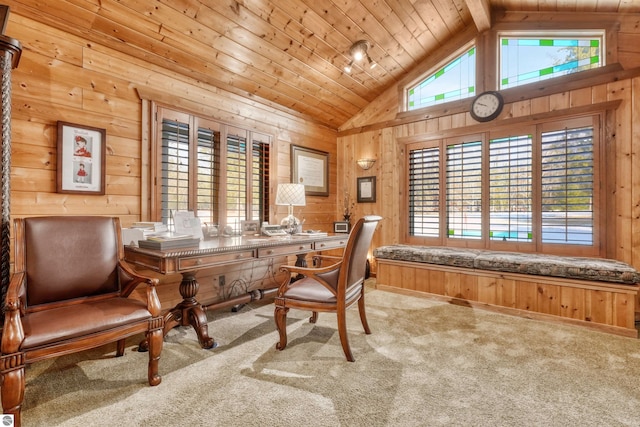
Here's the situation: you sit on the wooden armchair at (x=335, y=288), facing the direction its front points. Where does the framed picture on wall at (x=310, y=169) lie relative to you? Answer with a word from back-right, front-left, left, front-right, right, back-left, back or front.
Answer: front-right

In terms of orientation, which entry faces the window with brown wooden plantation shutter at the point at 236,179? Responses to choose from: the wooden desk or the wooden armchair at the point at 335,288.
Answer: the wooden armchair

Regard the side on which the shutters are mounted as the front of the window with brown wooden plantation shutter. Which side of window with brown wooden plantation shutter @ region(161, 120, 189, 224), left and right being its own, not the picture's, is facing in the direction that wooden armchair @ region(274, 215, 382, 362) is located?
front

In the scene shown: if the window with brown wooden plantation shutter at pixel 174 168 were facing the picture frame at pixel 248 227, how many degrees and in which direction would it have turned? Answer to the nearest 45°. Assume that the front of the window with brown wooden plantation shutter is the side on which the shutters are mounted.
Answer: approximately 45° to its left

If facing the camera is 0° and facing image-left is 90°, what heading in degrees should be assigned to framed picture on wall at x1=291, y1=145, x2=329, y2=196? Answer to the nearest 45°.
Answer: approximately 315°

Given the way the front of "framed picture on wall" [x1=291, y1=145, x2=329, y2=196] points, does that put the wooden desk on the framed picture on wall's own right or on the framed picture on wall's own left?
on the framed picture on wall's own right

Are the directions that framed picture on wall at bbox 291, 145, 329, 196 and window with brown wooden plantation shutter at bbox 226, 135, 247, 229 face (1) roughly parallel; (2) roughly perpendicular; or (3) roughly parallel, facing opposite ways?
roughly parallel

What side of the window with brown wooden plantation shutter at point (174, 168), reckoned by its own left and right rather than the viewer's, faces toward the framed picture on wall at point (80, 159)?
right

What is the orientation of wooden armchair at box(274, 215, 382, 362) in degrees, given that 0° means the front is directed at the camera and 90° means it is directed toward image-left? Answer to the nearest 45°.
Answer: approximately 135°

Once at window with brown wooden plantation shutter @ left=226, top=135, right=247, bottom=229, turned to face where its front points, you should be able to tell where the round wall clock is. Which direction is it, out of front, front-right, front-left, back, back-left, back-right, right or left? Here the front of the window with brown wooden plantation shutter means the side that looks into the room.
front-left

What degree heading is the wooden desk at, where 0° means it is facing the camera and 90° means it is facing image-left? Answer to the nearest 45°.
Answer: approximately 315°

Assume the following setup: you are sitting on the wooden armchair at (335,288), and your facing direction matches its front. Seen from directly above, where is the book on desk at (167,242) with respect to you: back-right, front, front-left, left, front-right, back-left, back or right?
front-left

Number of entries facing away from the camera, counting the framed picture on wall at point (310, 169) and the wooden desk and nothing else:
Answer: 0

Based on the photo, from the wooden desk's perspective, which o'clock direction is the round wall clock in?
The round wall clock is roughly at 10 o'clock from the wooden desk.

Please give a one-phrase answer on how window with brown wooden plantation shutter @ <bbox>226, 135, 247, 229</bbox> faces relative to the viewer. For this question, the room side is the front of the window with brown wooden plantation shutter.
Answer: facing the viewer and to the right of the viewer

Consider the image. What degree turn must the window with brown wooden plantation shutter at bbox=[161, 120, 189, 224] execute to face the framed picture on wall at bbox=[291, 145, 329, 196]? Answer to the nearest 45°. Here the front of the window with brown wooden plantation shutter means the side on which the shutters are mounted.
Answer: approximately 90° to its left

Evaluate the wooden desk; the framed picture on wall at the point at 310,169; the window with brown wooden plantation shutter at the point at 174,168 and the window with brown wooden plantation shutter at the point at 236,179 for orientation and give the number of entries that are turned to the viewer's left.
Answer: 0
